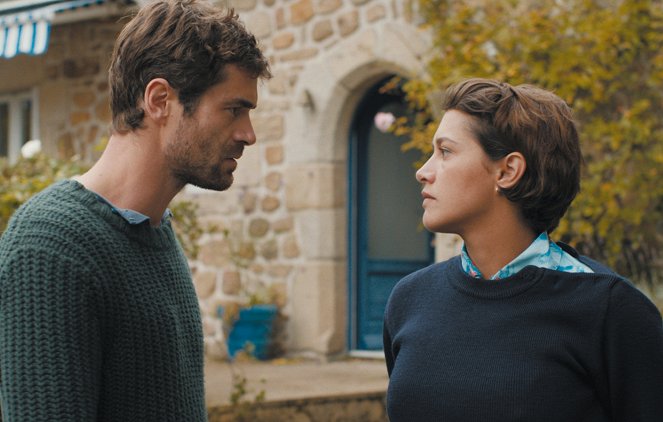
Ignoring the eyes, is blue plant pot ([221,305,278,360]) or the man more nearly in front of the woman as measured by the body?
the man

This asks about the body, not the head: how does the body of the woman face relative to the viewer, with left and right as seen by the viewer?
facing the viewer and to the left of the viewer

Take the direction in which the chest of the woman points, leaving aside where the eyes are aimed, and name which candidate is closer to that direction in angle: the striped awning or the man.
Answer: the man

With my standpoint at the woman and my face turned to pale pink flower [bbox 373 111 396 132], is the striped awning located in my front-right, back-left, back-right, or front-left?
front-left

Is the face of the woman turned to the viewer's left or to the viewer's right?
to the viewer's left

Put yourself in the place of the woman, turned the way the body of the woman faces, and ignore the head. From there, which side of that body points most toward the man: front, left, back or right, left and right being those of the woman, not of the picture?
front

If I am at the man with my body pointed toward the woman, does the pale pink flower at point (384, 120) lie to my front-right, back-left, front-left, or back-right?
front-left

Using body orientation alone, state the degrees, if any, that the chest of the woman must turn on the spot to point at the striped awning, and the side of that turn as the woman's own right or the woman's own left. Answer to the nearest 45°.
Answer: approximately 90° to the woman's own right

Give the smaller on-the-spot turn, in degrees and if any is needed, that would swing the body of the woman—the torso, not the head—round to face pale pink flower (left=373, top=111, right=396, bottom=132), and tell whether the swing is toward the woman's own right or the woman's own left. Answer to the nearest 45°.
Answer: approximately 135° to the woman's own right

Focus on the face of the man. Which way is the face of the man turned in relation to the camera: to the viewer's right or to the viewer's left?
to the viewer's right
